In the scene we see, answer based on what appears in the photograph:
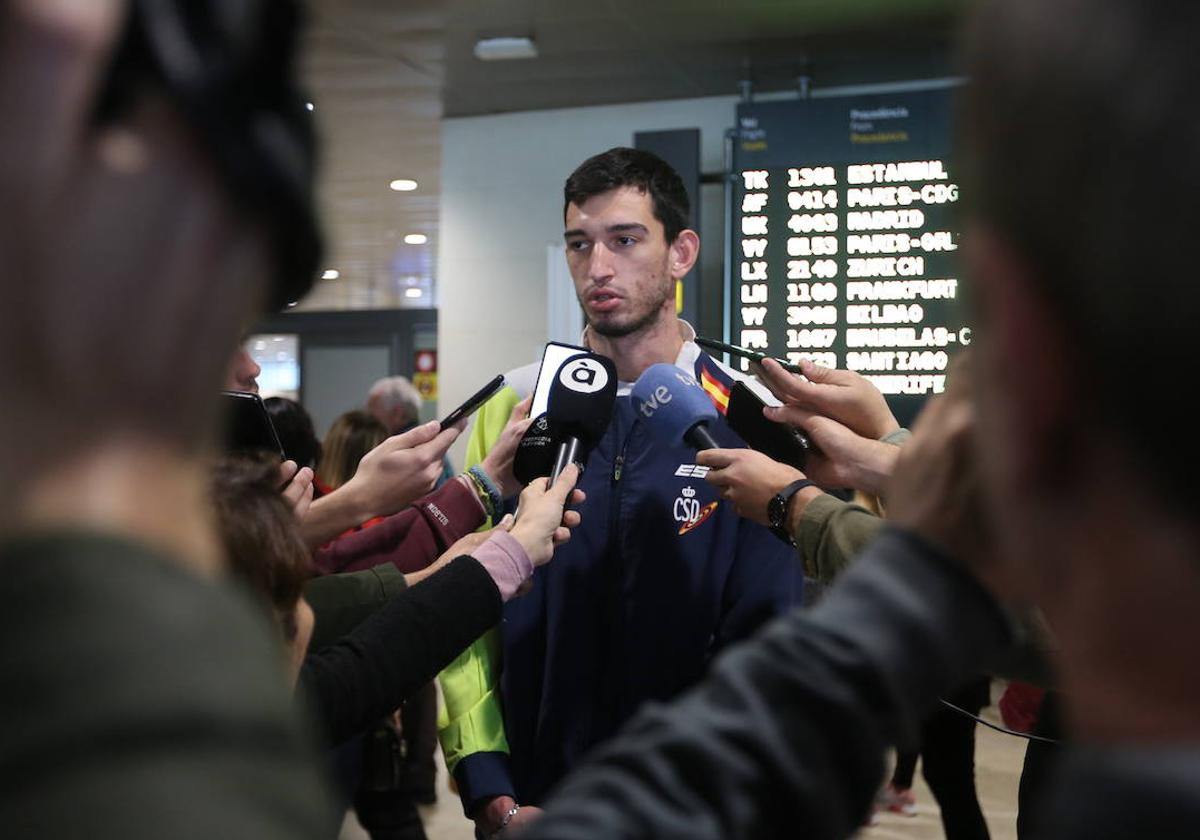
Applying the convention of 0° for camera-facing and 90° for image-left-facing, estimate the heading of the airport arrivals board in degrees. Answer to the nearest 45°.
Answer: approximately 0°

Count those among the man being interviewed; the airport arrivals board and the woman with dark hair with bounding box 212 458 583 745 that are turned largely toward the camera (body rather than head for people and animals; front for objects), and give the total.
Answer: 2

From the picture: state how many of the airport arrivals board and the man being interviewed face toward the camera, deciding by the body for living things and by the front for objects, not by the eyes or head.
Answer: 2

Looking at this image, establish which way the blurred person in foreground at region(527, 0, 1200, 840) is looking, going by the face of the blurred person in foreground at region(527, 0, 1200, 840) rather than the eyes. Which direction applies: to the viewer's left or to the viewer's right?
to the viewer's left

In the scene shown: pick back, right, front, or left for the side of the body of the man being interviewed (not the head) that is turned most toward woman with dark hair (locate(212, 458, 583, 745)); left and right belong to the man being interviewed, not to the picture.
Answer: front

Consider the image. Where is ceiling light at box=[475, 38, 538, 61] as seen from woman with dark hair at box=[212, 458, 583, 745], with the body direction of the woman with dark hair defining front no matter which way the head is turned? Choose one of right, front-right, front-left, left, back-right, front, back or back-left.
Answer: front-left

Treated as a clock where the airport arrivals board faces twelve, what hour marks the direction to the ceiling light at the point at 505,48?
The ceiling light is roughly at 3 o'clock from the airport arrivals board.

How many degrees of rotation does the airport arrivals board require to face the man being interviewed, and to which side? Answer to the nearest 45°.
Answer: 0° — it already faces them

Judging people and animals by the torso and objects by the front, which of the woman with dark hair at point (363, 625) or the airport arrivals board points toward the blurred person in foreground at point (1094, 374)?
the airport arrivals board

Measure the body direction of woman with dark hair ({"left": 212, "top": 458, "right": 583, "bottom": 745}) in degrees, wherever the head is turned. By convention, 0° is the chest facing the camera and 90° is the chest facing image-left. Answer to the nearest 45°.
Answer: approximately 225°

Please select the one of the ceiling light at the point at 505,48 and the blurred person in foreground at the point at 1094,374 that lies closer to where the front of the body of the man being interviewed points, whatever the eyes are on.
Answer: the blurred person in foreground

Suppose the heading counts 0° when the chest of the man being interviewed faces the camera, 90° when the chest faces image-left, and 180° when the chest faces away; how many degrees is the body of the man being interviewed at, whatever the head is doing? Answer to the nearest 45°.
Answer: approximately 0°

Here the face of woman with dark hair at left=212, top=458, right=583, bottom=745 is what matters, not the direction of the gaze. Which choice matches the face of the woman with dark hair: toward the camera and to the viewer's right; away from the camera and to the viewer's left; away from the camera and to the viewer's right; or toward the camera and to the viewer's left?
away from the camera and to the viewer's right

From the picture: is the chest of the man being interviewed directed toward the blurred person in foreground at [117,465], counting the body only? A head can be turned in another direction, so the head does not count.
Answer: yes

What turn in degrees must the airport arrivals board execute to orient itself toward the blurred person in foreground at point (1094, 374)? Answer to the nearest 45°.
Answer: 0° — it already faces them
